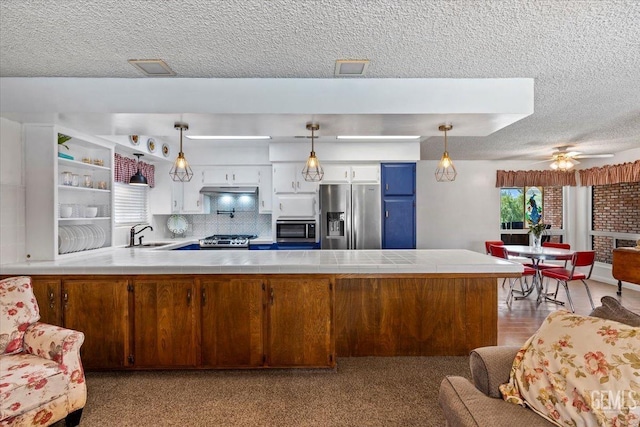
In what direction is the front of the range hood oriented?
toward the camera

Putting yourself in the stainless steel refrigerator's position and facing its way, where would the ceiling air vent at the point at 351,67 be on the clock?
The ceiling air vent is roughly at 12 o'clock from the stainless steel refrigerator.

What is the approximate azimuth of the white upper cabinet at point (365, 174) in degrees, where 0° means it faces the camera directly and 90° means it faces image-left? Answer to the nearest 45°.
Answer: approximately 0°

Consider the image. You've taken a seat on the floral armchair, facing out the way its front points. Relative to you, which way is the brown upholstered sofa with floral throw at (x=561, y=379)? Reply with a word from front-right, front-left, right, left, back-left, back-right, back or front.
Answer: front

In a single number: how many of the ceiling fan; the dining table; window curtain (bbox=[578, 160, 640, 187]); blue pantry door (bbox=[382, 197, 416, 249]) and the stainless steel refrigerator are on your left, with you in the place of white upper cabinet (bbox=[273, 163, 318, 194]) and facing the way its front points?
5

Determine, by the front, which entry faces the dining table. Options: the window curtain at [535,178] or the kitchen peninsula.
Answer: the window curtain

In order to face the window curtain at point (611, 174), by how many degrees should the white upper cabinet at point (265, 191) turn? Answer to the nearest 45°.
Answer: approximately 90° to its left

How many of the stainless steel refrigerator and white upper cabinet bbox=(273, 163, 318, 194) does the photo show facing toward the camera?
2

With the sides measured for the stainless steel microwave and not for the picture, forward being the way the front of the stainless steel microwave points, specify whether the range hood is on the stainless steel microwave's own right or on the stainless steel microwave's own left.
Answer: on the stainless steel microwave's own right

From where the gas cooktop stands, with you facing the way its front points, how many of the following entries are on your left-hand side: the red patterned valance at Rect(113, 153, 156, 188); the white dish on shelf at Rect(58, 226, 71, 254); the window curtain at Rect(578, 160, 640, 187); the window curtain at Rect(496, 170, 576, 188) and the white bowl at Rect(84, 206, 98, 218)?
2

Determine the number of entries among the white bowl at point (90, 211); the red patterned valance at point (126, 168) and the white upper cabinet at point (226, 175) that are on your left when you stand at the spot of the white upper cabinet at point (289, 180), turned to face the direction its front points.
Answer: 0

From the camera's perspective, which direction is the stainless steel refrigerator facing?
toward the camera

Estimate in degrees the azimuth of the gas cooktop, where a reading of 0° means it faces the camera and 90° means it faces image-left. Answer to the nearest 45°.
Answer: approximately 0°

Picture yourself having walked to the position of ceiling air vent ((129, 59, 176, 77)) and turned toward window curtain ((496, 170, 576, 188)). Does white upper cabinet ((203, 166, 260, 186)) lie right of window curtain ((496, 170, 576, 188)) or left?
left

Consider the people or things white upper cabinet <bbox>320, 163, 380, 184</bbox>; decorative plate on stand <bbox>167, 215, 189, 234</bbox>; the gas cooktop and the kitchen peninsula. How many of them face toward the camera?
4

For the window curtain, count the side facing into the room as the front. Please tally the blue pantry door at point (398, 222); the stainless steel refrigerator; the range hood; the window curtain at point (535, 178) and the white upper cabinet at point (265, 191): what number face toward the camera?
5

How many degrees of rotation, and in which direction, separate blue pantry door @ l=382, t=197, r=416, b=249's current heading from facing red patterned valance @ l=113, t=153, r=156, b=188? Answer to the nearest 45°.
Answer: approximately 90° to its right

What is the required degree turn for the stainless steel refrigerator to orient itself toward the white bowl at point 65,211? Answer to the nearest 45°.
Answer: approximately 45° to its right

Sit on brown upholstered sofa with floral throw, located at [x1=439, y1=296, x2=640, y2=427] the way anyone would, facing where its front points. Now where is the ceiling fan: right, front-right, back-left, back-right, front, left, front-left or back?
back-right

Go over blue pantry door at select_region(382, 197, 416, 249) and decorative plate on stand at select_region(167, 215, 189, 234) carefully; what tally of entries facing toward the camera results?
2

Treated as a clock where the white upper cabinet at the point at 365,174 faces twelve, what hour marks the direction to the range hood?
The range hood is roughly at 3 o'clock from the white upper cabinet.
